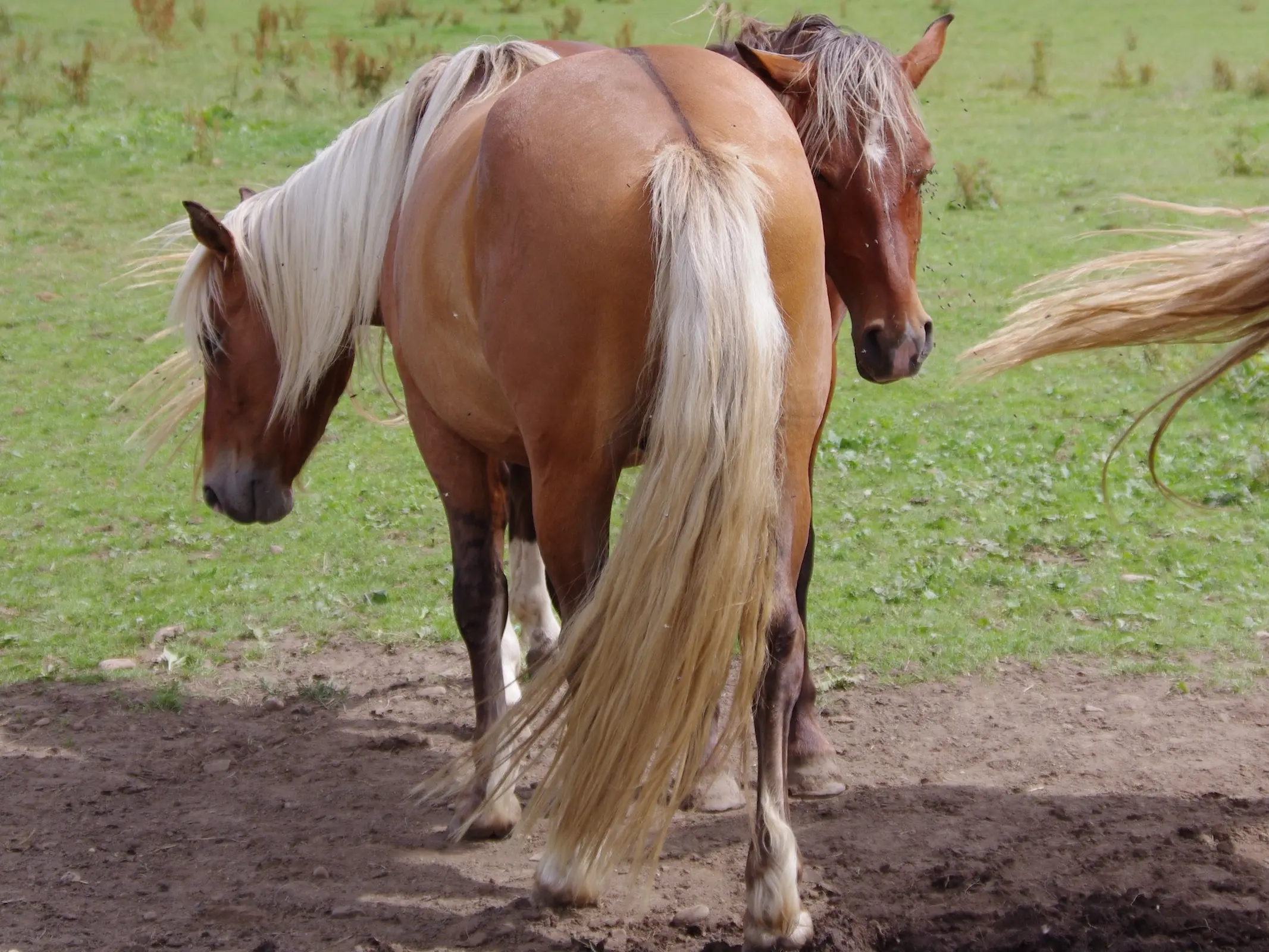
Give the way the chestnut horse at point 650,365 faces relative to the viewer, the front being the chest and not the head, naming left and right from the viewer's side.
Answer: facing away from the viewer and to the left of the viewer

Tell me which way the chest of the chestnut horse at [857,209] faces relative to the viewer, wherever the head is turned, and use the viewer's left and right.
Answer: facing the viewer and to the right of the viewer
